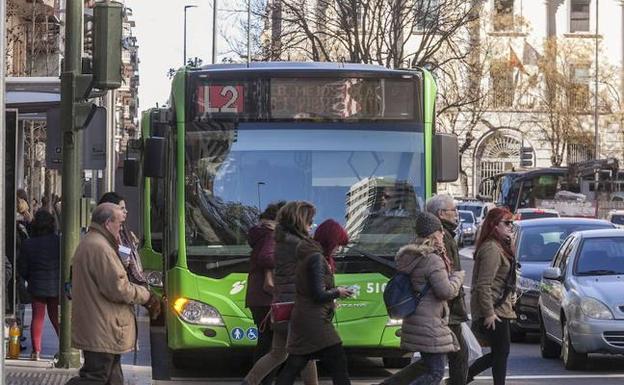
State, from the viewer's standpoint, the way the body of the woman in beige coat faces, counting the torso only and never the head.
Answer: to the viewer's right

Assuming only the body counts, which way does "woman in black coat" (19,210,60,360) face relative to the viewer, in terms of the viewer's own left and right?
facing away from the viewer

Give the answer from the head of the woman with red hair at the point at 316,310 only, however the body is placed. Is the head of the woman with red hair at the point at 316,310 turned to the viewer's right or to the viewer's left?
to the viewer's right

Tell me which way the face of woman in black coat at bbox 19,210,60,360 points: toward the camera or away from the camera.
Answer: away from the camera

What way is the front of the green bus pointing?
toward the camera

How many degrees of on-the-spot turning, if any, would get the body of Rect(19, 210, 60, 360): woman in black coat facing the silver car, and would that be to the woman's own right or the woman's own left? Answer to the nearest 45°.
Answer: approximately 90° to the woman's own right

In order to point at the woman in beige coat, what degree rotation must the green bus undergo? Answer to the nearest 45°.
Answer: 0° — it already faces them

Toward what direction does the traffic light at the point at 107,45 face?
away from the camera
